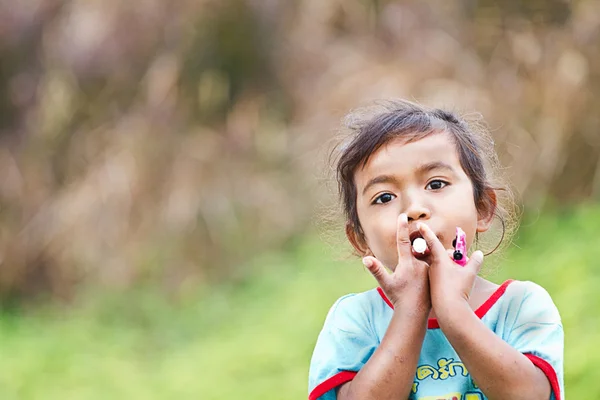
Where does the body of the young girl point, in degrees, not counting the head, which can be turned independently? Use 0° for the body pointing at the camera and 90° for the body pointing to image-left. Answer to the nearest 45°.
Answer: approximately 0°
